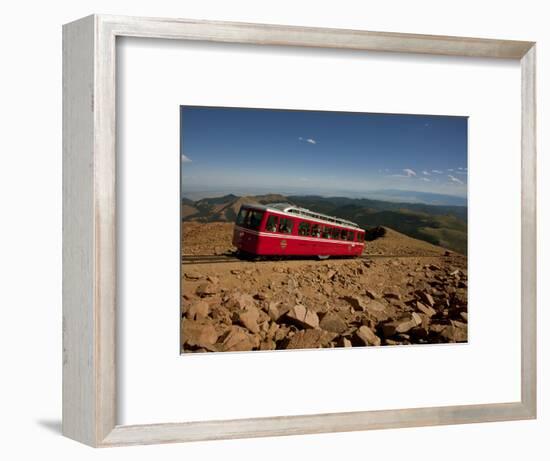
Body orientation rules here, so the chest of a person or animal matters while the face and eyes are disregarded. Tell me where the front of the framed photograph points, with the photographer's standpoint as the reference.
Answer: facing the viewer and to the right of the viewer
